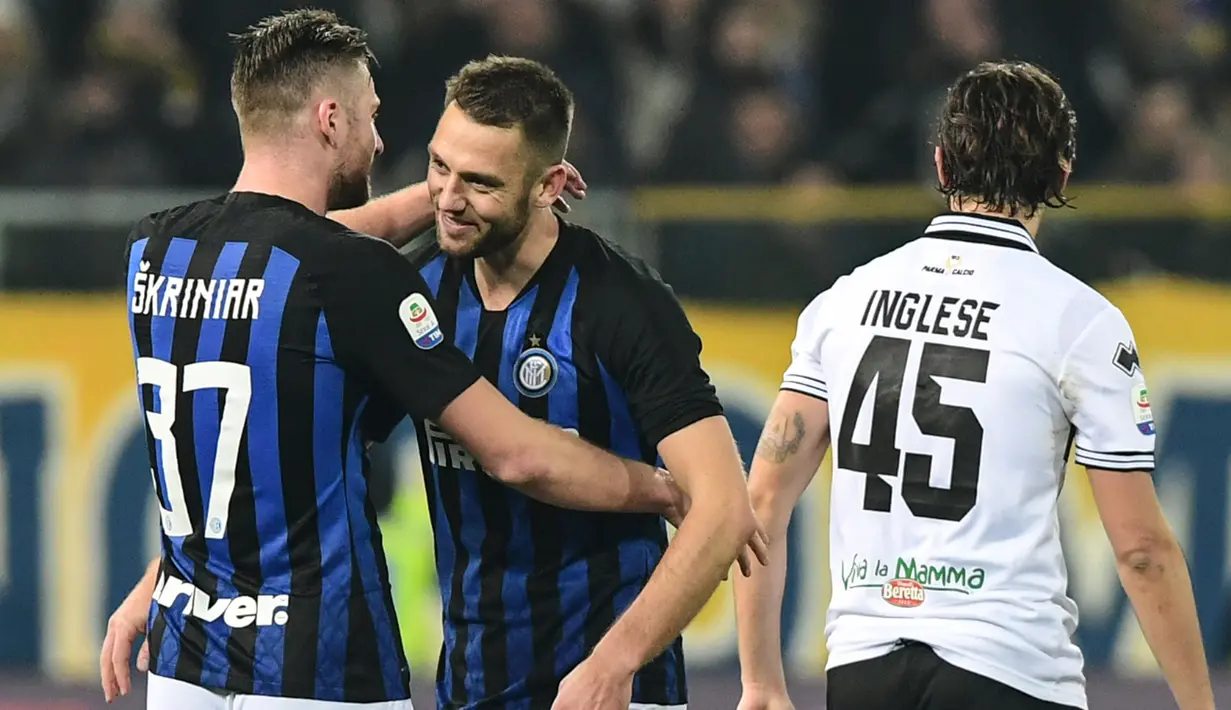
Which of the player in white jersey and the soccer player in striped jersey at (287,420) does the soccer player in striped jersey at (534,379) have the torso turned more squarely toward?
the soccer player in striped jersey

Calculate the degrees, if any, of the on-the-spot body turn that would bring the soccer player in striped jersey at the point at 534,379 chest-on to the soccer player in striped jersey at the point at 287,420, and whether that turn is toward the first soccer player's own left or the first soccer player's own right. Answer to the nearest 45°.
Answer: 0° — they already face them

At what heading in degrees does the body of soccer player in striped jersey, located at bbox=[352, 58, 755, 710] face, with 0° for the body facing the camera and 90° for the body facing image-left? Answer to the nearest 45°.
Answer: approximately 45°

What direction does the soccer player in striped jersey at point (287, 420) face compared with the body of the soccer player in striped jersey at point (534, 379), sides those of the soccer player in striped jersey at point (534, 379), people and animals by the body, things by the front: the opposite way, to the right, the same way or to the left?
the opposite way

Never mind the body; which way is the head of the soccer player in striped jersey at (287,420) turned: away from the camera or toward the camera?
away from the camera

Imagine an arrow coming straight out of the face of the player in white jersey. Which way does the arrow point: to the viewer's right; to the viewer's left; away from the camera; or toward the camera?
away from the camera

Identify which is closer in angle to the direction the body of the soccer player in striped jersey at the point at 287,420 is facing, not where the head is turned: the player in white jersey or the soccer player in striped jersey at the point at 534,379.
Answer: the soccer player in striped jersey
